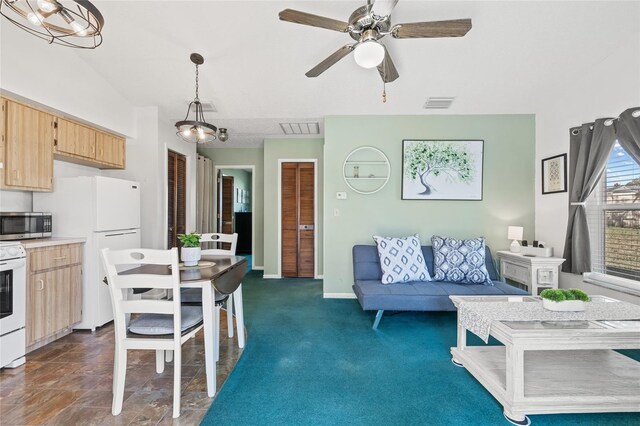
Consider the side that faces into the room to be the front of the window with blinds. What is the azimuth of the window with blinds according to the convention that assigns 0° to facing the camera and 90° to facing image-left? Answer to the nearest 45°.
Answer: approximately 45°

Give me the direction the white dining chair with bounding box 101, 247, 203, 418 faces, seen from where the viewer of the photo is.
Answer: facing away from the viewer and to the right of the viewer

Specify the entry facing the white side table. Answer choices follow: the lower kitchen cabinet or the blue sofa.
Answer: the lower kitchen cabinet

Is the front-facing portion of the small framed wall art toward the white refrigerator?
yes

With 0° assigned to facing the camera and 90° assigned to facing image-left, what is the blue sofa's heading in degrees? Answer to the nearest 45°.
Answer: approximately 0°

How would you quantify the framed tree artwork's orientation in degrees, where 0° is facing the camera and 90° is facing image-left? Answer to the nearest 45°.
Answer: approximately 0°

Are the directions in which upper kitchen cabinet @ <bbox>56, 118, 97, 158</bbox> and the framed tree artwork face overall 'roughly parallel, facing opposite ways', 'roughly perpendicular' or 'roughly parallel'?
roughly perpendicular

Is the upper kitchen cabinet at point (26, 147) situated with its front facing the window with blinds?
yes

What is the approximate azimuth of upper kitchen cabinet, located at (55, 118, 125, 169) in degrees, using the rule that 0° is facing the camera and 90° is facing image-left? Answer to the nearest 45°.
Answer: approximately 315°

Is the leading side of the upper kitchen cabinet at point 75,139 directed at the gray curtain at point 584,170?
yes

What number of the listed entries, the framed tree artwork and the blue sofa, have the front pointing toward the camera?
2
